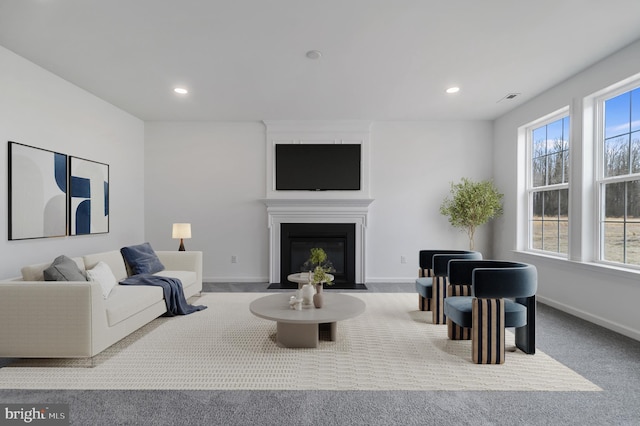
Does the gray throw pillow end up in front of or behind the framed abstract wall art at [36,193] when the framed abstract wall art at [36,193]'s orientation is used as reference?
in front

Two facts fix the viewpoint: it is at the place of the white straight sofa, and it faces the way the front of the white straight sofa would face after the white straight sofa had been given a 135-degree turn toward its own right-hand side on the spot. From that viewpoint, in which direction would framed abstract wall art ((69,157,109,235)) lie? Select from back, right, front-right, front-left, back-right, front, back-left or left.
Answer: right

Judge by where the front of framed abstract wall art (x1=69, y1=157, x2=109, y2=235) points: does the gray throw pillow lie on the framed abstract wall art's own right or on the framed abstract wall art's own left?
on the framed abstract wall art's own right

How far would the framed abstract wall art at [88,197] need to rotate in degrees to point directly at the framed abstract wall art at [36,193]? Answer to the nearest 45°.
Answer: approximately 90° to its right

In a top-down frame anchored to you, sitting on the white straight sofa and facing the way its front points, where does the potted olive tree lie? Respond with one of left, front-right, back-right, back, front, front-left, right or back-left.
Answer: front-left

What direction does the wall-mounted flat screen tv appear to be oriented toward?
toward the camera

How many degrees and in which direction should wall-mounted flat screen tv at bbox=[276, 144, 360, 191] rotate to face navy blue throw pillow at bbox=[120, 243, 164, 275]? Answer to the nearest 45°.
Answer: approximately 45° to its right

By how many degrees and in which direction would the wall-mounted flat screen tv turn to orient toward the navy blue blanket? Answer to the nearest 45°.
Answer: approximately 45° to its right

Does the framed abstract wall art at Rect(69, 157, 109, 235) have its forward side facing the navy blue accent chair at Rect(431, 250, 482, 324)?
yes

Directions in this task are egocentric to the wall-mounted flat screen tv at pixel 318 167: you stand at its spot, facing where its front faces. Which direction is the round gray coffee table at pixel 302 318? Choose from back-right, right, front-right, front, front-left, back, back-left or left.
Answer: front

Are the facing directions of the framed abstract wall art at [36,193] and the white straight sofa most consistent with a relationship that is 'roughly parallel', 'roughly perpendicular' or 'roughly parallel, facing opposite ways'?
roughly parallel

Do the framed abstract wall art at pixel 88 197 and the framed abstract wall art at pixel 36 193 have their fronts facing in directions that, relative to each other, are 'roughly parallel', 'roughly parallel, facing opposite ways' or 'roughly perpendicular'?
roughly parallel

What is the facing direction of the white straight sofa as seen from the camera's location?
facing the viewer and to the right of the viewer

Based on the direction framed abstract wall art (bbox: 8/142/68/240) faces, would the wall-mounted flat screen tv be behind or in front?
in front

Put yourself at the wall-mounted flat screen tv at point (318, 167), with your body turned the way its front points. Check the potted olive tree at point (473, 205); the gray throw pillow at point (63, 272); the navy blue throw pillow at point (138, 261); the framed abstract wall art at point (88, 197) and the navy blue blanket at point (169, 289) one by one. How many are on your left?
1
